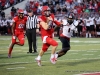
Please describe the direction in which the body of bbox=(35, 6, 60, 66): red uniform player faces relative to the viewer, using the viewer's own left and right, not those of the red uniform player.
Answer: facing the viewer and to the right of the viewer

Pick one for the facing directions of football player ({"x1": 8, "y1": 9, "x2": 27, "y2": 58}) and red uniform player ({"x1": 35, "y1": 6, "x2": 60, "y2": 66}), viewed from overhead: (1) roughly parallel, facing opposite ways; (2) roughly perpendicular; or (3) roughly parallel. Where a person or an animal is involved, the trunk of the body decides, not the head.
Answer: roughly parallel

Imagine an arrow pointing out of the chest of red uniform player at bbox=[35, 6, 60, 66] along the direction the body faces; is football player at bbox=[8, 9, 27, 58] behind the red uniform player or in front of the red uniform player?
behind

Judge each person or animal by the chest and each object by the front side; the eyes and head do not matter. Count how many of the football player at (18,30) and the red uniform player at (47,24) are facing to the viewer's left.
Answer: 0

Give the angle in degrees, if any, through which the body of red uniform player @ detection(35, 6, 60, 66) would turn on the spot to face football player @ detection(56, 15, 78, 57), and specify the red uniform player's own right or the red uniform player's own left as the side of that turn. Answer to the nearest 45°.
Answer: approximately 90° to the red uniform player's own left
